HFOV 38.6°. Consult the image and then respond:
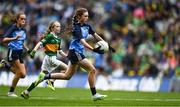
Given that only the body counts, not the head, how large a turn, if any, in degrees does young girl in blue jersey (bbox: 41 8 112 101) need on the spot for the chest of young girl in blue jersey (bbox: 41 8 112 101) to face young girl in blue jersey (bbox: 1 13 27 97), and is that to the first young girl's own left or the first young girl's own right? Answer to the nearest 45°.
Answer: approximately 135° to the first young girl's own left

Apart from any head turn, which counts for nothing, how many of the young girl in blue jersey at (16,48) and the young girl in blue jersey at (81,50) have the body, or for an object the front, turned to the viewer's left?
0

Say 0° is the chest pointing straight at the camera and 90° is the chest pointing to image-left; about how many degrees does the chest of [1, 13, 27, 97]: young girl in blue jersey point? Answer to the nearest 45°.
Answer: approximately 315°

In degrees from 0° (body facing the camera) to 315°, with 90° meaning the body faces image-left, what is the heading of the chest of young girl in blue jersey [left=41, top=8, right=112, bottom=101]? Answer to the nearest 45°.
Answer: approximately 270°

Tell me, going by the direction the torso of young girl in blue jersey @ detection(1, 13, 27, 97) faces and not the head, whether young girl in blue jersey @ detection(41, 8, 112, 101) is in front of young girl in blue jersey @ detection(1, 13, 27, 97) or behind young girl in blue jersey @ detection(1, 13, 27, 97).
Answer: in front
